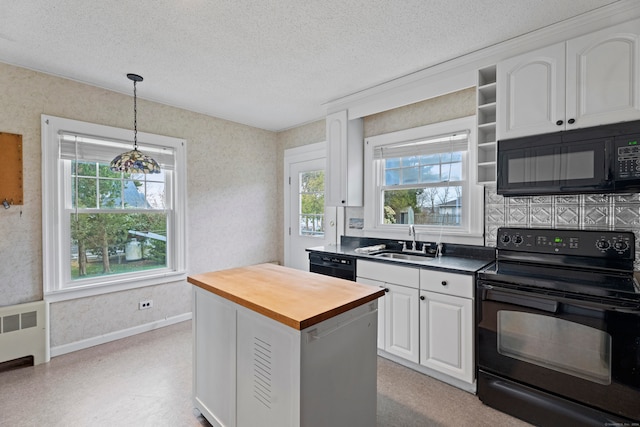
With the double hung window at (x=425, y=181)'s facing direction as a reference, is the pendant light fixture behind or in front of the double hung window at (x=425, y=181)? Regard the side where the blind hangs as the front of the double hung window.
in front

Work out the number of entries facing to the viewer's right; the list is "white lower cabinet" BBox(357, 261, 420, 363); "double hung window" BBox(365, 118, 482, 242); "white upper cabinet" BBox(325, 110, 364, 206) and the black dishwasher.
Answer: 0

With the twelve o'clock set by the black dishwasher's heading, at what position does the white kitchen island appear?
The white kitchen island is roughly at 11 o'clock from the black dishwasher.

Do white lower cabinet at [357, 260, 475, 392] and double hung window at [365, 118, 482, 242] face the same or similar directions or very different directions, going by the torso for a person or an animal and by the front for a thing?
same or similar directions

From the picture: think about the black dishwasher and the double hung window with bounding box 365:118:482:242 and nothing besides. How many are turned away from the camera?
0

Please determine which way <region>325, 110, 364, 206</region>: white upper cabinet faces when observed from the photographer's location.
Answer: facing the viewer and to the left of the viewer

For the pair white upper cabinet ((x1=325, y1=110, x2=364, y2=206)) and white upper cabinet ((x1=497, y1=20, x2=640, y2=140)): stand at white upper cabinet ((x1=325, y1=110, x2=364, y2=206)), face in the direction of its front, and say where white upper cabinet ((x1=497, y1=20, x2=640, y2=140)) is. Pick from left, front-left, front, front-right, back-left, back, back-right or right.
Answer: left

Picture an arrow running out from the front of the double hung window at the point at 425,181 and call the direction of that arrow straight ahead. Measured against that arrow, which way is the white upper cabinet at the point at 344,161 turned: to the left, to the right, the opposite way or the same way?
the same way

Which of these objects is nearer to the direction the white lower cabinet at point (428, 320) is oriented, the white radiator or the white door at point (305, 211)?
the white radiator

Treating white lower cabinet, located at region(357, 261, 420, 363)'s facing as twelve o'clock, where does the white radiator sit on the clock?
The white radiator is roughly at 1 o'clock from the white lower cabinet.

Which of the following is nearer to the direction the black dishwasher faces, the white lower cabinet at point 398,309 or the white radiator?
the white radiator

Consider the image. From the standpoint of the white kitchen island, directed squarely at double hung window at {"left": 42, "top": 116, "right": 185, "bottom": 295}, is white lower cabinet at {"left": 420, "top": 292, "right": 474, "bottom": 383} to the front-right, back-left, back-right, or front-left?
back-right

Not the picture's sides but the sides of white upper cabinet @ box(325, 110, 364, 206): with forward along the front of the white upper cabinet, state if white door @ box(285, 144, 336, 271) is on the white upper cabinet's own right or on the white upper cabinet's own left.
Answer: on the white upper cabinet's own right

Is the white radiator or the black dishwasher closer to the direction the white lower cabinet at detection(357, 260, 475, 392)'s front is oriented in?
the white radiator

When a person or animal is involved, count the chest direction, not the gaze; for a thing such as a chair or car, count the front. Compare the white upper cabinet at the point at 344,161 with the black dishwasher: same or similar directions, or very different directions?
same or similar directions

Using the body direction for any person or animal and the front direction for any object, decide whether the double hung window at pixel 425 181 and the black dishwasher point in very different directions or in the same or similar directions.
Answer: same or similar directions

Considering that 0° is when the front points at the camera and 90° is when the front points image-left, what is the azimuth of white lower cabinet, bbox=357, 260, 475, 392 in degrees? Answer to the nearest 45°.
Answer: approximately 45°
